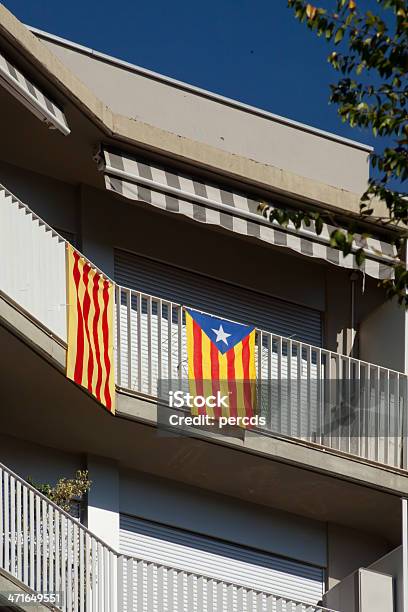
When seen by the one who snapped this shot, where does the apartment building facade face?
facing the viewer and to the right of the viewer

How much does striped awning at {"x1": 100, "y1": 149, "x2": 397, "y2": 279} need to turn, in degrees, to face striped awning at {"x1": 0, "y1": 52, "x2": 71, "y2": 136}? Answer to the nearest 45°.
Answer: approximately 90° to its right

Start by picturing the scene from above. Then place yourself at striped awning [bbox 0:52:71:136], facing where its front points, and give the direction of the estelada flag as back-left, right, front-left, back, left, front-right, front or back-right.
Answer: left

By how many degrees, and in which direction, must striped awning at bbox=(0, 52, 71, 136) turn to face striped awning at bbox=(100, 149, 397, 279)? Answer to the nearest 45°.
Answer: approximately 90° to its left

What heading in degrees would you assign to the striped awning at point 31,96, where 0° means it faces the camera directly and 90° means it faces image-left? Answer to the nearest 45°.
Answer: approximately 315°

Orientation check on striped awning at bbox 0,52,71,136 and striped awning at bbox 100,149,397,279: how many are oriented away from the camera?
0
